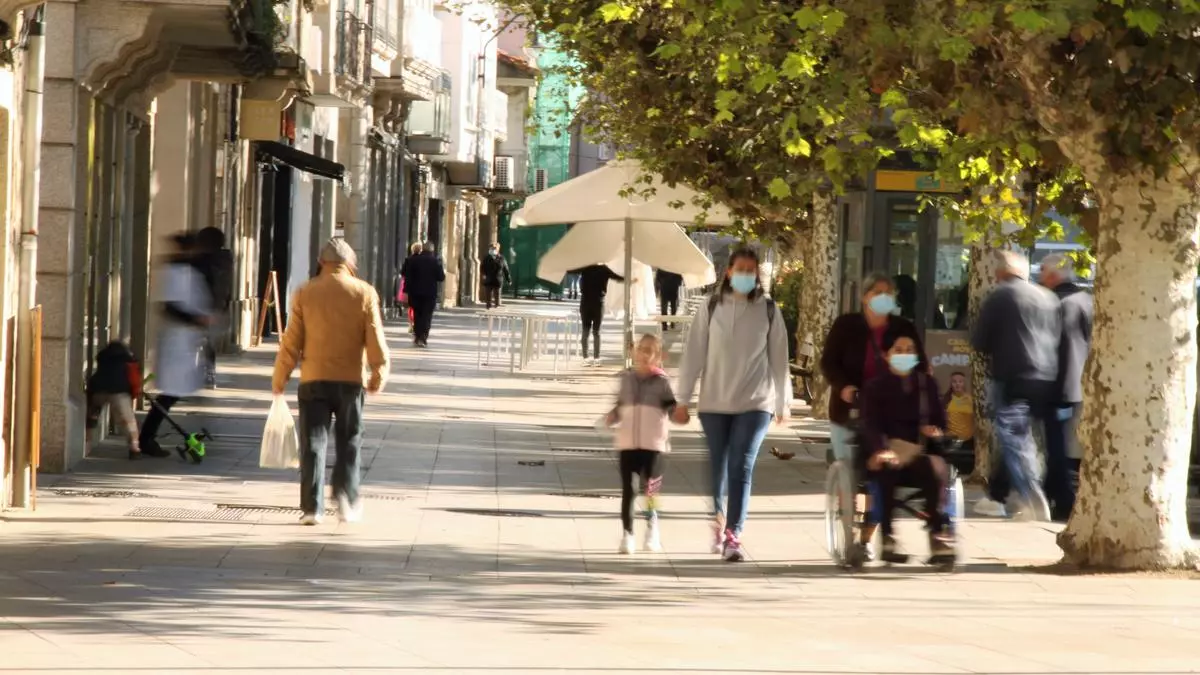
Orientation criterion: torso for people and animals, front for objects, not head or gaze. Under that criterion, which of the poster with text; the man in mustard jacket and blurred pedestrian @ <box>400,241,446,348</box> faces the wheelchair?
the poster with text

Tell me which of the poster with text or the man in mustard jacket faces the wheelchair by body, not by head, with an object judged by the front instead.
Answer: the poster with text

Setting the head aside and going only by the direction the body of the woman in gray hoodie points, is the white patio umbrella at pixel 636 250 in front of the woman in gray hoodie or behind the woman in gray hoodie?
behind

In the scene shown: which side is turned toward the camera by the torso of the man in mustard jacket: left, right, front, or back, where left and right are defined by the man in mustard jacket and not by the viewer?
back
